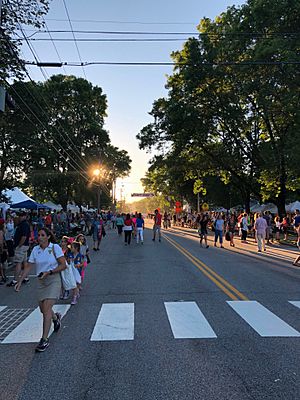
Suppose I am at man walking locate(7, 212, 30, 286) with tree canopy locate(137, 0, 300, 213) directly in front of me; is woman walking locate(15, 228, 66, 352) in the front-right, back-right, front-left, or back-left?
back-right

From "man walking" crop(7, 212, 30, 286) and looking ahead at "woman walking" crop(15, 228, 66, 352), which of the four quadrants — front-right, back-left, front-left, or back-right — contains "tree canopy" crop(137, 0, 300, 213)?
back-left

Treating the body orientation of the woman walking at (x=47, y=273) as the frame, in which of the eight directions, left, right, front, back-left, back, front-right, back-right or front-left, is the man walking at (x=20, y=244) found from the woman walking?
back-right

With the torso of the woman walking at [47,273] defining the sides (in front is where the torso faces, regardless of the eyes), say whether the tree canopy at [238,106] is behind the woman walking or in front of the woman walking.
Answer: behind

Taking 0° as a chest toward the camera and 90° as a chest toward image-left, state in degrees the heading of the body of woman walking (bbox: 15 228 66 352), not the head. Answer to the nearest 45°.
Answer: approximately 45°
